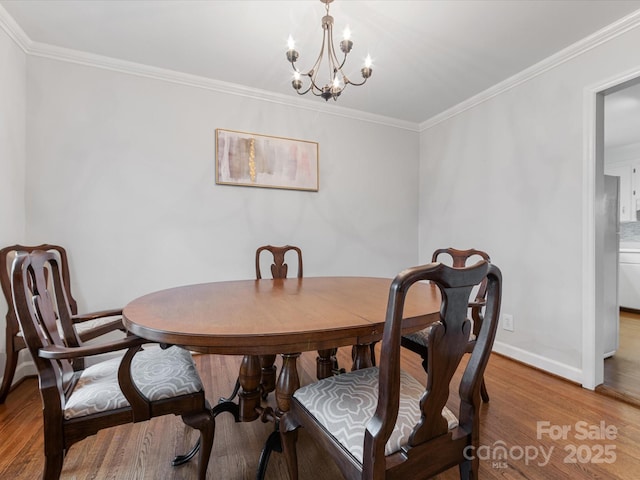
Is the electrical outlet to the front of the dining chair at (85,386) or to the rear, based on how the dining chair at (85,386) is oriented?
to the front

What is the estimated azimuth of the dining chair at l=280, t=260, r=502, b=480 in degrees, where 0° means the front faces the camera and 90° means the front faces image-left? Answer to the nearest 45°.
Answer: approximately 135°

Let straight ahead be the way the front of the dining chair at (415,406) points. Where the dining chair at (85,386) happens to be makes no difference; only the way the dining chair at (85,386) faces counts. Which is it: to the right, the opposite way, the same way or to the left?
to the right

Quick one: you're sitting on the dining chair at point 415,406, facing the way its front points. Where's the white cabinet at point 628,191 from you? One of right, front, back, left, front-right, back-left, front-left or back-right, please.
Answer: right

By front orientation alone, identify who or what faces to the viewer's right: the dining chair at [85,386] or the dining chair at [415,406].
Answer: the dining chair at [85,386]

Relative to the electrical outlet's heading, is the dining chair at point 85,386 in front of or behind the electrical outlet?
in front

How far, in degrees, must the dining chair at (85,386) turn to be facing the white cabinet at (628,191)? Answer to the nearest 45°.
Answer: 0° — it already faces it

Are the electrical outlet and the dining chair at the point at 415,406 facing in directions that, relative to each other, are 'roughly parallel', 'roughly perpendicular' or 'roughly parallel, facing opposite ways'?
roughly perpendicular

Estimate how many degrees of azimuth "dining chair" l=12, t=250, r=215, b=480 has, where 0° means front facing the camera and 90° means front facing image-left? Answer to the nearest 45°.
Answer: approximately 270°

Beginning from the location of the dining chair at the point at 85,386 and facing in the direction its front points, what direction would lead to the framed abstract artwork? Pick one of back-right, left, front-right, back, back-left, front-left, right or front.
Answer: front-left

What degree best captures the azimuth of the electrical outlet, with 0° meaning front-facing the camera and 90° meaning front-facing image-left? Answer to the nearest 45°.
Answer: approximately 45°

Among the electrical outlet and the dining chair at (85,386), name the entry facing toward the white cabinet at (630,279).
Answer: the dining chair

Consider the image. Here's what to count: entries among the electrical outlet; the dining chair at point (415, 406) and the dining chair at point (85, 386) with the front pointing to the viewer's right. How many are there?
1

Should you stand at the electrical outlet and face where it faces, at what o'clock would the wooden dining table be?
The wooden dining table is roughly at 11 o'clock from the electrical outlet.
